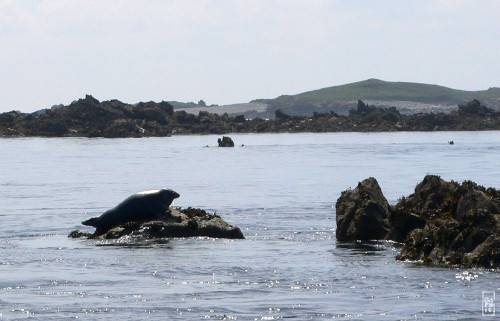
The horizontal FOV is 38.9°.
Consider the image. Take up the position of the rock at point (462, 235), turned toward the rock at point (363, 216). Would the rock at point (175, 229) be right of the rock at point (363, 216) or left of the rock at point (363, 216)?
left

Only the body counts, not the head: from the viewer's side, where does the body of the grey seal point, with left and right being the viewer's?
facing to the right of the viewer

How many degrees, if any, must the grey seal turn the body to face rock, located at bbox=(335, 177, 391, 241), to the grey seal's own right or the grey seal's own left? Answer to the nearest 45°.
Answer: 0° — it already faces it

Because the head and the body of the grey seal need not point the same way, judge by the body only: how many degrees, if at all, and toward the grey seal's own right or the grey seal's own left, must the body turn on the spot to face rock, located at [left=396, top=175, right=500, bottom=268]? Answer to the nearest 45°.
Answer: approximately 45° to the grey seal's own right
